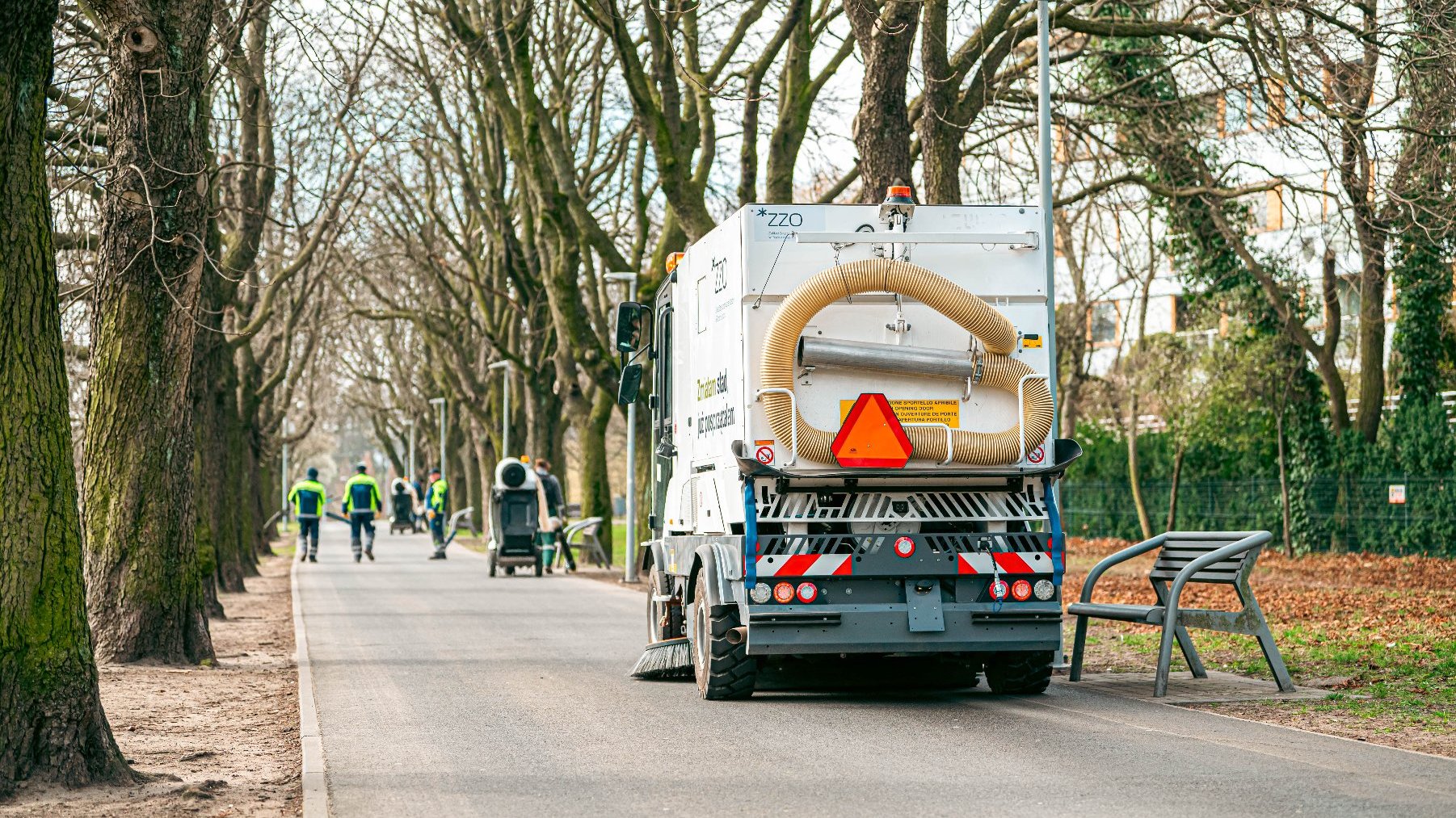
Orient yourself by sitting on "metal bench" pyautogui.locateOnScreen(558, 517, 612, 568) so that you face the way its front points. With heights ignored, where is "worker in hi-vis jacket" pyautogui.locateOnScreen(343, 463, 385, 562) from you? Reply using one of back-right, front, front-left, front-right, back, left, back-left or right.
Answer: front-right

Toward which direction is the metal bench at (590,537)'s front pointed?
to the viewer's left

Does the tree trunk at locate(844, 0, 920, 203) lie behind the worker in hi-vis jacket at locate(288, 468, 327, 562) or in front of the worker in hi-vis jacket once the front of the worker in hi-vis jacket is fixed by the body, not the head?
behind

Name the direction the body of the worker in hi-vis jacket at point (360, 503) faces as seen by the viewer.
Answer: away from the camera

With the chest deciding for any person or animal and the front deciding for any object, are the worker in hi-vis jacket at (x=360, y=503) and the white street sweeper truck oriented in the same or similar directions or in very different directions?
same or similar directions

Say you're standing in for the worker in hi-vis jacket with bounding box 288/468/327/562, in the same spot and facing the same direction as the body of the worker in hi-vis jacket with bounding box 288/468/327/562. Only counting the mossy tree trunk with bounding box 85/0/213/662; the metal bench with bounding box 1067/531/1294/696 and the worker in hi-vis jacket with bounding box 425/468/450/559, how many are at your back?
2

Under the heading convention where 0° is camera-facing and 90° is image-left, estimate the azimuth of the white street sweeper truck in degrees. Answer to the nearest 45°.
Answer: approximately 180°

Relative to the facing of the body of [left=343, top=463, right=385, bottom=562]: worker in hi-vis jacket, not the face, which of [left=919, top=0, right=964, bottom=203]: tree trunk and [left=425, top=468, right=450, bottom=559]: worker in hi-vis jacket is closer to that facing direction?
the worker in hi-vis jacket

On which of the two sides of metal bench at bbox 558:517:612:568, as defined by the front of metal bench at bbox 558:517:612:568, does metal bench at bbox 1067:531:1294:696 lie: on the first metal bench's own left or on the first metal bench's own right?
on the first metal bench's own left

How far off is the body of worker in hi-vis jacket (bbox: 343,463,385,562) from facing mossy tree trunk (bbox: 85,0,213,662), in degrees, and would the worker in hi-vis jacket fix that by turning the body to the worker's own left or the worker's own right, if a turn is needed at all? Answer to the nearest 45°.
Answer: approximately 180°

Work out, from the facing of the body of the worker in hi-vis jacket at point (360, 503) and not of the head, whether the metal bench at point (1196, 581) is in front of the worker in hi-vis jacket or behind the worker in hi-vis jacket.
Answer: behind

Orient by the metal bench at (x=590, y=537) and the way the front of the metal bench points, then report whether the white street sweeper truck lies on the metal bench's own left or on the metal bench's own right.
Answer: on the metal bench's own left

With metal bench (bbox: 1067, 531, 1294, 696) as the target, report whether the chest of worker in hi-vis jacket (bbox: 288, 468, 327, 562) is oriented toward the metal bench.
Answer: no

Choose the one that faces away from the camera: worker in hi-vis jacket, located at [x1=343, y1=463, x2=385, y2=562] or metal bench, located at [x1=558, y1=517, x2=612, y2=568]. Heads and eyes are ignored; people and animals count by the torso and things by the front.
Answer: the worker in hi-vis jacket

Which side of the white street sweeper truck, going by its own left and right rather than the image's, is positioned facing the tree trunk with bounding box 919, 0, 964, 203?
front

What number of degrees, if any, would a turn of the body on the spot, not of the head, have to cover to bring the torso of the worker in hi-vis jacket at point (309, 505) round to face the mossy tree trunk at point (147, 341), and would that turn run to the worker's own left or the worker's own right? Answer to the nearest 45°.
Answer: approximately 180°

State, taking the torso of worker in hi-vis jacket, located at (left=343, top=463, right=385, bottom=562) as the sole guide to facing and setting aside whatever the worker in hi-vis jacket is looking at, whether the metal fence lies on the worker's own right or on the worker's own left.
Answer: on the worker's own right

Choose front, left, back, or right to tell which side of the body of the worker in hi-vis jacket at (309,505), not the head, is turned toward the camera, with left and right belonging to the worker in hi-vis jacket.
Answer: back

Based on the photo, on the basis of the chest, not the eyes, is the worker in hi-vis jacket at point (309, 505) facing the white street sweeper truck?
no

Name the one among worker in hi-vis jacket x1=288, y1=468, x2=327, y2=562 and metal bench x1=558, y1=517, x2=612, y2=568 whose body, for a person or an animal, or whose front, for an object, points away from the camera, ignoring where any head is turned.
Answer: the worker in hi-vis jacket

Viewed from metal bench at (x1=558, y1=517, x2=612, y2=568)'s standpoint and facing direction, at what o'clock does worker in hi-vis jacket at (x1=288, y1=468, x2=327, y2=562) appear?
The worker in hi-vis jacket is roughly at 1 o'clock from the metal bench.

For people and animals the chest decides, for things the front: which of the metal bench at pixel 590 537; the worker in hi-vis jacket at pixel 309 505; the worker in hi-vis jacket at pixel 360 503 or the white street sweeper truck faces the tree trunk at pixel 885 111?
the white street sweeper truck
